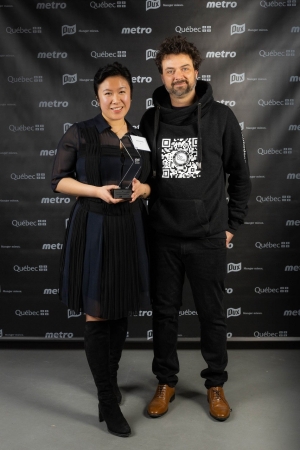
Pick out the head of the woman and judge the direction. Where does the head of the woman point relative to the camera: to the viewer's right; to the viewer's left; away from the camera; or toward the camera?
toward the camera

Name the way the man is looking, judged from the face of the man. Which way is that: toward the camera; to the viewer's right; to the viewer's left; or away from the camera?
toward the camera

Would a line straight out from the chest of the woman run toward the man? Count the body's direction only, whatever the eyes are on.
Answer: no

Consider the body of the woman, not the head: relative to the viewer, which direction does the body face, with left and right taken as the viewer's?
facing the viewer and to the right of the viewer
